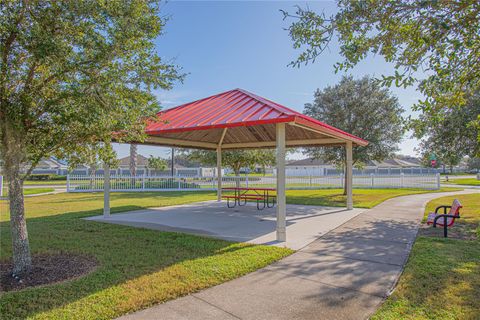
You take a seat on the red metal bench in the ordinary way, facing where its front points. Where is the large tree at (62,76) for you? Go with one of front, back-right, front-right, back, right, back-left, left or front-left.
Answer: front-left

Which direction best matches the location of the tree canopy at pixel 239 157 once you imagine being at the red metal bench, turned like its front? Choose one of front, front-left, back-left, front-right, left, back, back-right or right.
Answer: front-right

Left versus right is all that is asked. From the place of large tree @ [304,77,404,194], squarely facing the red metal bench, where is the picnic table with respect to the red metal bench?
right

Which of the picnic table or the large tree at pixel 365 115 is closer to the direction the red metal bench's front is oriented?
the picnic table

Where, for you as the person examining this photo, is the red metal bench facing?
facing to the left of the viewer

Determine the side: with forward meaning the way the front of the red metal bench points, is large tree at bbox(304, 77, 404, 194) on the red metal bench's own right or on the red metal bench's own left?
on the red metal bench's own right

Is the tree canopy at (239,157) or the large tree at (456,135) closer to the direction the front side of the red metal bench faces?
the tree canopy

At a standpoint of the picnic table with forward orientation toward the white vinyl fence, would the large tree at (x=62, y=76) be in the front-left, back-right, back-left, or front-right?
back-left
